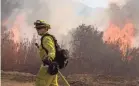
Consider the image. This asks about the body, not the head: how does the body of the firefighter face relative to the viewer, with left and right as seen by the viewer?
facing to the left of the viewer
